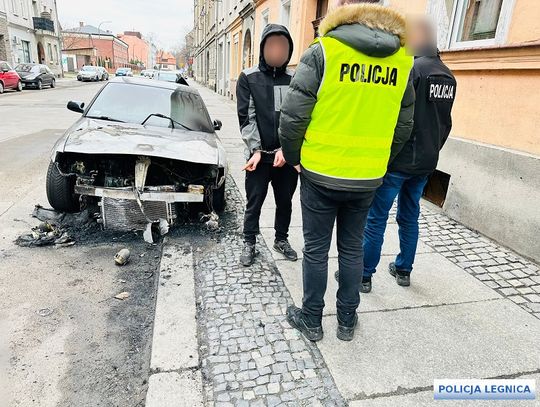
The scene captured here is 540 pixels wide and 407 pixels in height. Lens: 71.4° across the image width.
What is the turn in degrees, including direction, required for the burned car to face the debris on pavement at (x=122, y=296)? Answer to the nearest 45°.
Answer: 0° — it already faces it

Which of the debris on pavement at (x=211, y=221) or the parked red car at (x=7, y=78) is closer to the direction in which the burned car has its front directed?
the debris on pavement

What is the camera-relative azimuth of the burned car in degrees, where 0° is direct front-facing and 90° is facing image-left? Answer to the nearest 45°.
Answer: approximately 0°

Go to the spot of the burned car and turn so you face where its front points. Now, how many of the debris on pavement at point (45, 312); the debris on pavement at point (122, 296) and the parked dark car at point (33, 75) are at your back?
1

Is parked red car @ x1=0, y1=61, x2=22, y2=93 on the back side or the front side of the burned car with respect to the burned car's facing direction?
on the back side

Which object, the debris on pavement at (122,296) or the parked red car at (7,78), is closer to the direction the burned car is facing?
the debris on pavement

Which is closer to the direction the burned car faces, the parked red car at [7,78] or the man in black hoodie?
the man in black hoodie

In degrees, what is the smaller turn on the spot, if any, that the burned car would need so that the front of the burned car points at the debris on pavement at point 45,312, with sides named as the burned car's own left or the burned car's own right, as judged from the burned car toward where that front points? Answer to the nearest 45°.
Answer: approximately 45° to the burned car's own right

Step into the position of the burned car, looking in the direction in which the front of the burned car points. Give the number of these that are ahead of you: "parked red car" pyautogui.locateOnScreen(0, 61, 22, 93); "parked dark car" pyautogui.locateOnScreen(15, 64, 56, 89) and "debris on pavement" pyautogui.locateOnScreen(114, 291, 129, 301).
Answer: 1

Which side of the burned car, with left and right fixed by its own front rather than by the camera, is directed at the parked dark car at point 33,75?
back
